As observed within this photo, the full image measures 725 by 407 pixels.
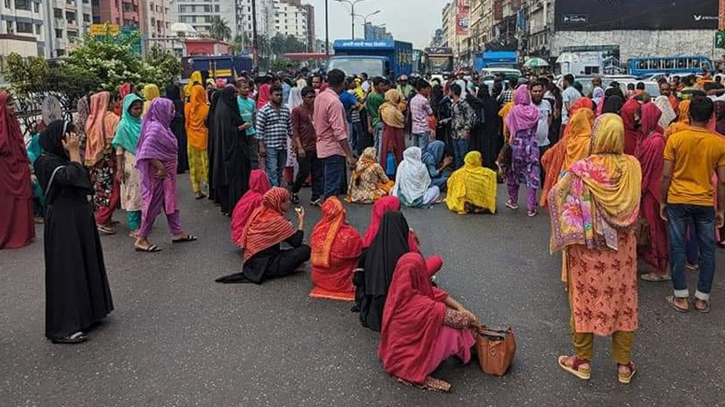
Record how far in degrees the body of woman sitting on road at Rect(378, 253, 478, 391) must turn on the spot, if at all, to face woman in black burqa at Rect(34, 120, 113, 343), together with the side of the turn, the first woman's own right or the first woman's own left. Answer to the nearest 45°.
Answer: approximately 180°

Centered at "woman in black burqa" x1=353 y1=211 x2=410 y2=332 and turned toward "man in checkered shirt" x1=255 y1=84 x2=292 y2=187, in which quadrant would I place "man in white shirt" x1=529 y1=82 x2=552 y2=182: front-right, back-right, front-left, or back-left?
front-right

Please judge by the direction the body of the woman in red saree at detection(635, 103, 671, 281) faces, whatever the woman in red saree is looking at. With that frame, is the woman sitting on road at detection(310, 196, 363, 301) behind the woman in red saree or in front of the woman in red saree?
in front

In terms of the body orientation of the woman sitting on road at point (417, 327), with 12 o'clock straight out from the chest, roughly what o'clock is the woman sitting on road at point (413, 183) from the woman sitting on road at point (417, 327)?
the woman sitting on road at point (413, 183) is roughly at 9 o'clock from the woman sitting on road at point (417, 327).

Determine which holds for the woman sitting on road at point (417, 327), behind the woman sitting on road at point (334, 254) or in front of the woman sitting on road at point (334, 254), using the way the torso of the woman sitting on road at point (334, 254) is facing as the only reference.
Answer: behind

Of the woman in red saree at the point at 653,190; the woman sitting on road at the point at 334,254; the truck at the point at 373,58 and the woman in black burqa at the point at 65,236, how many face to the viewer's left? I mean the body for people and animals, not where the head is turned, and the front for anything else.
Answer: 1

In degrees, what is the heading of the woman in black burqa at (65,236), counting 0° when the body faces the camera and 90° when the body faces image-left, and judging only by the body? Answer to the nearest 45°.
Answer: approximately 270°

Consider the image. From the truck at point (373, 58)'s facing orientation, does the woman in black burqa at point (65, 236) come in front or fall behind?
in front

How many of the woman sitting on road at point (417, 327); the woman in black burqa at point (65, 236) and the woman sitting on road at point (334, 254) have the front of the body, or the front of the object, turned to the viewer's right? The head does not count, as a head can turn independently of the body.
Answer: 2

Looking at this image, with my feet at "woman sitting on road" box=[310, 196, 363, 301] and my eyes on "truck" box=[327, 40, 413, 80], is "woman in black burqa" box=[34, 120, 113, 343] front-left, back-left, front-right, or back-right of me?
back-left

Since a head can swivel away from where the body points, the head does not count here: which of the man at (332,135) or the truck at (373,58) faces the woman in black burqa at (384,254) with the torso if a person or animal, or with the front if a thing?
the truck

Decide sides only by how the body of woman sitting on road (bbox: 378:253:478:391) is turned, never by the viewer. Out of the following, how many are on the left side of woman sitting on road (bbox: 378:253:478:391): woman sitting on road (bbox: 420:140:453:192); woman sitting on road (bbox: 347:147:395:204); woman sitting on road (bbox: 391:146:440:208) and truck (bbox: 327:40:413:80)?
4

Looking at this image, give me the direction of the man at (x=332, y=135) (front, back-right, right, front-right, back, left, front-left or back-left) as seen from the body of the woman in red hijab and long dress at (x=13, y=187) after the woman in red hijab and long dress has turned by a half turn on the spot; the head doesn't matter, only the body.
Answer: back
